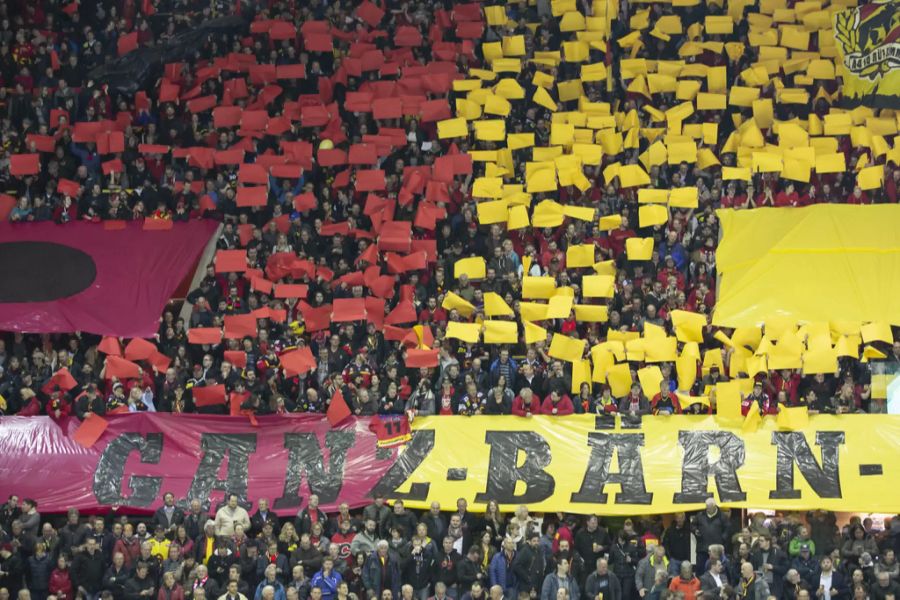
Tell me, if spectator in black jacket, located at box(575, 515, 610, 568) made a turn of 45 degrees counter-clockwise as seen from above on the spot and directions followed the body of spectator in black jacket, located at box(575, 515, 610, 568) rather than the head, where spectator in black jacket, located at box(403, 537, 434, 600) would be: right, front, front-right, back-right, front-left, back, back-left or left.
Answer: back-right

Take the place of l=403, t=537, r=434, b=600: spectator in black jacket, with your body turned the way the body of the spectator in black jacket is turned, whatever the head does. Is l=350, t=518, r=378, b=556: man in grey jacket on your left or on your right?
on your right

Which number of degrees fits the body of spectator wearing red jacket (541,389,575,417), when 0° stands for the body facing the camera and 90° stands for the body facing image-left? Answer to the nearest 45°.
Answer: approximately 0°

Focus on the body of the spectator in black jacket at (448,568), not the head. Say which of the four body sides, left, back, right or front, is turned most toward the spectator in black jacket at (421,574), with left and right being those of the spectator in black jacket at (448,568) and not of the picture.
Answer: right

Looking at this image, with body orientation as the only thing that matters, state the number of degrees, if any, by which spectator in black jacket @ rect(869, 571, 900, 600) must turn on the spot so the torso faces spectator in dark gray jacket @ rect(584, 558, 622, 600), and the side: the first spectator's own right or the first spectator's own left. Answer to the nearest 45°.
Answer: approximately 90° to the first spectator's own right

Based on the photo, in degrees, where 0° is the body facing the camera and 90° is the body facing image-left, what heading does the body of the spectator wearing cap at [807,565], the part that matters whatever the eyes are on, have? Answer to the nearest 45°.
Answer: approximately 0°
